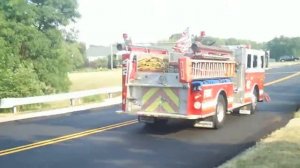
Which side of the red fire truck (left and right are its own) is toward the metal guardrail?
left

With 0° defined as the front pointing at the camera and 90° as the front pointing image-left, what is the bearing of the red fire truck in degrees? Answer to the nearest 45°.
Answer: approximately 225°
